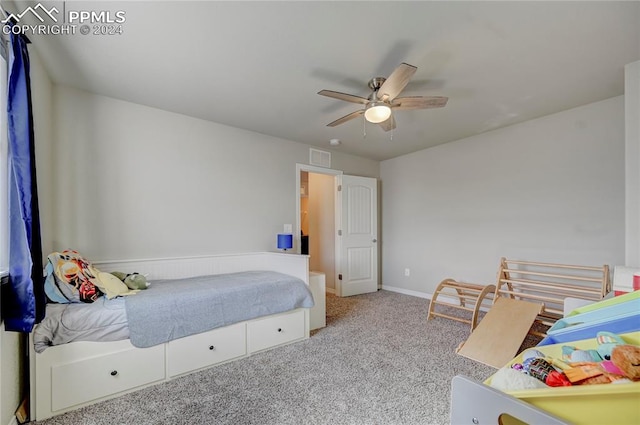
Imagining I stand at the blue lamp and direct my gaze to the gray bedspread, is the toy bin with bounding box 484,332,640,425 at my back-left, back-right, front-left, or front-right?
front-left

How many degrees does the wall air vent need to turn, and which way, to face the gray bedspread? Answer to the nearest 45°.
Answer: approximately 90° to its right

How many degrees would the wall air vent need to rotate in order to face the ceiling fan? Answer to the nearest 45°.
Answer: approximately 45° to its right

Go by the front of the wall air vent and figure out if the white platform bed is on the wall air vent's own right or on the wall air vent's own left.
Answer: on the wall air vent's own right

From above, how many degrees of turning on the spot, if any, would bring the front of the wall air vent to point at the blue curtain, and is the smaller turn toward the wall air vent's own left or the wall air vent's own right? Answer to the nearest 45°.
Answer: approximately 90° to the wall air vent's own right

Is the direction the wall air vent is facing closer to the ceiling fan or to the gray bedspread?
the ceiling fan

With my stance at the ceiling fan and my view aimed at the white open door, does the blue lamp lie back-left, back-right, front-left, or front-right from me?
front-left

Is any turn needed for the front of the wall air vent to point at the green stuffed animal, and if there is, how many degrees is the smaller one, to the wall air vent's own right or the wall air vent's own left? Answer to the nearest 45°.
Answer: approximately 90° to the wall air vent's own right

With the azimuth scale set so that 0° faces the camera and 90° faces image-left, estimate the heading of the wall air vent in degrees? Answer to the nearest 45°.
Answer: approximately 315°

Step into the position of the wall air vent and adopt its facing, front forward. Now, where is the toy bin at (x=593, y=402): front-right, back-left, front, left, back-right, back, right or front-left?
front-right
